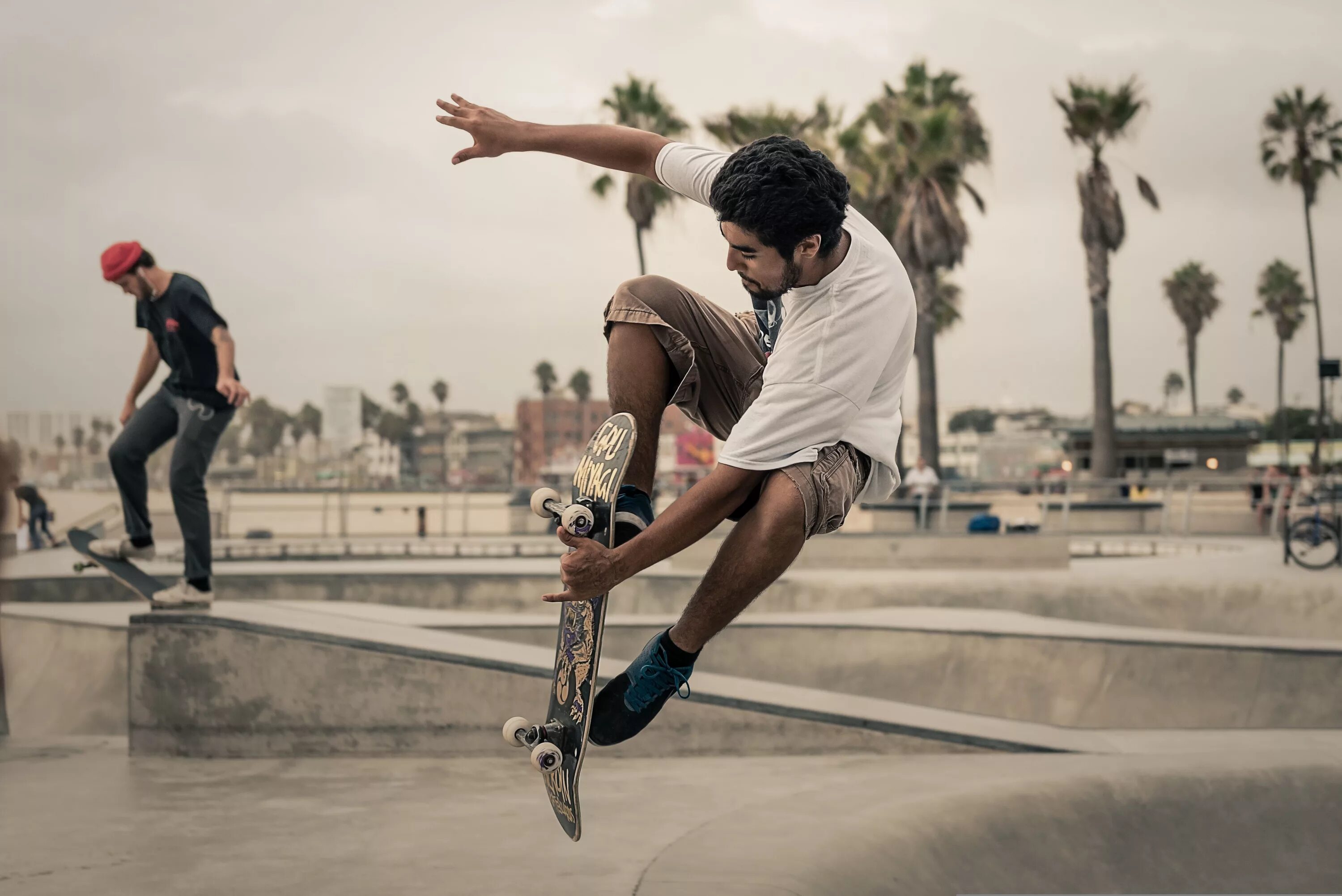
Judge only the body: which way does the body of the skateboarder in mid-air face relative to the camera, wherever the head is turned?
to the viewer's left

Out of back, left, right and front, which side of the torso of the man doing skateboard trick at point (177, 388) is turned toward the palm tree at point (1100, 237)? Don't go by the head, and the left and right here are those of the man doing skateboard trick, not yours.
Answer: back

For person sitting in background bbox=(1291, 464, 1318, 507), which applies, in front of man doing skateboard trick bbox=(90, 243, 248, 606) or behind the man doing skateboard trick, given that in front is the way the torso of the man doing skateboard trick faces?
behind

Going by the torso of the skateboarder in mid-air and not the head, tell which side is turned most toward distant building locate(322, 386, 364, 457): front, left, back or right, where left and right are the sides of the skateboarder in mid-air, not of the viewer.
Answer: right
